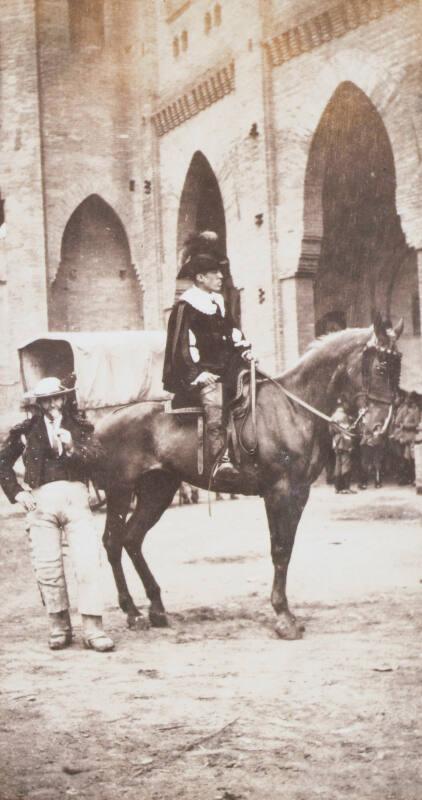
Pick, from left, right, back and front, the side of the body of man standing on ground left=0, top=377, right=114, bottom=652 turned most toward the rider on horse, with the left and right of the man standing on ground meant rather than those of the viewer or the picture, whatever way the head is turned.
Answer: left

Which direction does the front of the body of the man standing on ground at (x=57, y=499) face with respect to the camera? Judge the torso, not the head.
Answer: toward the camera

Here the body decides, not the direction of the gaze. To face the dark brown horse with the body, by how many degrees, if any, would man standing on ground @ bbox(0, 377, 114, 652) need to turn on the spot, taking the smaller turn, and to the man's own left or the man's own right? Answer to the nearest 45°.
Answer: approximately 90° to the man's own left

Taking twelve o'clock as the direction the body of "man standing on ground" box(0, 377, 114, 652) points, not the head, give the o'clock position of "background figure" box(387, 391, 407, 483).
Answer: The background figure is roughly at 7 o'clock from the man standing on ground.

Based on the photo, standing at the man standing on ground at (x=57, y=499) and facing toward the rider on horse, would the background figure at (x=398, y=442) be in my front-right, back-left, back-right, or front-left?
front-left

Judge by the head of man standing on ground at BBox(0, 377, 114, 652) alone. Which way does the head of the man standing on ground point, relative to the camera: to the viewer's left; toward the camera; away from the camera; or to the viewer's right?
toward the camera

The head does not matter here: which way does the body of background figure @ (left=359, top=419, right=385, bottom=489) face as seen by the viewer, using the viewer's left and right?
facing the viewer

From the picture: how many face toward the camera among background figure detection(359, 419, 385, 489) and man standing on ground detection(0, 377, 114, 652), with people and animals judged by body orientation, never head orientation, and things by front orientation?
2

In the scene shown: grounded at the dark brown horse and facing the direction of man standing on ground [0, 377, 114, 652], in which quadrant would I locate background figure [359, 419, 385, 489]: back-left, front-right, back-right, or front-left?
back-right

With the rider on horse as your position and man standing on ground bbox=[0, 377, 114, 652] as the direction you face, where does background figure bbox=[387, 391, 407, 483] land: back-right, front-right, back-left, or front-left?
back-right

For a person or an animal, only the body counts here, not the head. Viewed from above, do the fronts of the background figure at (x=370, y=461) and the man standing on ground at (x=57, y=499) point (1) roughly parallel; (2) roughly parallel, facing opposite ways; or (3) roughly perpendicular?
roughly parallel

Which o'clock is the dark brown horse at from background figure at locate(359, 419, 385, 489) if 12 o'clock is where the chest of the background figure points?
The dark brown horse is roughly at 12 o'clock from the background figure.

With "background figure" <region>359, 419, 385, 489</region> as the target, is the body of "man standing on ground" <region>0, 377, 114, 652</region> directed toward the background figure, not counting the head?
no
